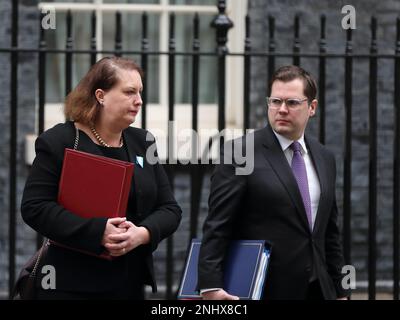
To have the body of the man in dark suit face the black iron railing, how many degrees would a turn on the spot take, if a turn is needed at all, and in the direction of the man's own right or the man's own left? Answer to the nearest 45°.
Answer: approximately 135° to the man's own left

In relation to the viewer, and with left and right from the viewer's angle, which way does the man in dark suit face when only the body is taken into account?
facing the viewer and to the right of the viewer

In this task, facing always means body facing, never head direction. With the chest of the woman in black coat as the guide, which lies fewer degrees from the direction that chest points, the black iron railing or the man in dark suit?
the man in dark suit

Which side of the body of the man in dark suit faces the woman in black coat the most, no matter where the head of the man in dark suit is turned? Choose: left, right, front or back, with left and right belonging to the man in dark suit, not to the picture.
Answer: right

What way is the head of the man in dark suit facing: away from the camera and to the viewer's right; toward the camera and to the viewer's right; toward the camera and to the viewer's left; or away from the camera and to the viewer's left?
toward the camera and to the viewer's left

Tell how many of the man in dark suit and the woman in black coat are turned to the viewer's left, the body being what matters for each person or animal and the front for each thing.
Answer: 0

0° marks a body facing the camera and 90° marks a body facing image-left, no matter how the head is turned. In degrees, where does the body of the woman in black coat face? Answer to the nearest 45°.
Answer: approximately 315°

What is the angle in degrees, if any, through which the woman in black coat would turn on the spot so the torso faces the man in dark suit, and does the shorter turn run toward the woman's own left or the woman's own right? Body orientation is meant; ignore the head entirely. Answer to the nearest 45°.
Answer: approximately 45° to the woman's own left
